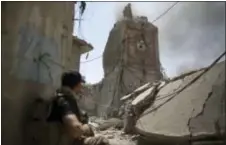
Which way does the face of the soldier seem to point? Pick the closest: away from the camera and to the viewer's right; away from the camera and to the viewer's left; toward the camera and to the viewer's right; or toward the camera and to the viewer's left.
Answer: away from the camera and to the viewer's right

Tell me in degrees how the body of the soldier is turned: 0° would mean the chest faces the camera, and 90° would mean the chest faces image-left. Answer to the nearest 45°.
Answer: approximately 270°

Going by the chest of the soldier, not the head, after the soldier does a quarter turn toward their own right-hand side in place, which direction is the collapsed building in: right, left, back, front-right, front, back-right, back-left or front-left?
back-left

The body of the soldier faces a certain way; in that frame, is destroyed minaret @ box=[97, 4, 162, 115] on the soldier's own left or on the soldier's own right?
on the soldier's own left
